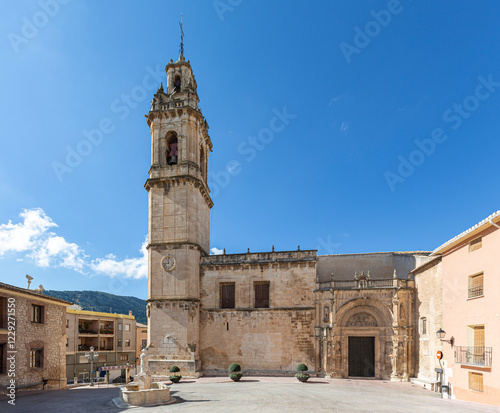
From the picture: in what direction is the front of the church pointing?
toward the camera

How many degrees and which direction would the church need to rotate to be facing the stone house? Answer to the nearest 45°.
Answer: approximately 45° to its right

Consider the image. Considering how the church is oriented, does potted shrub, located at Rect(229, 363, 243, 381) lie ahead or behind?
ahead
